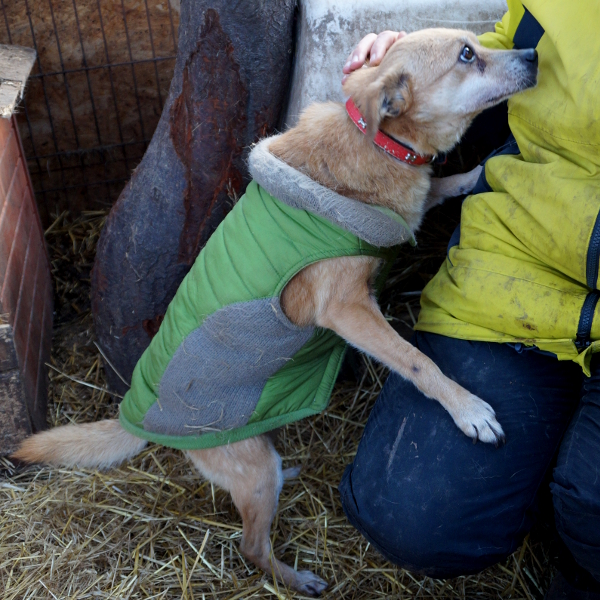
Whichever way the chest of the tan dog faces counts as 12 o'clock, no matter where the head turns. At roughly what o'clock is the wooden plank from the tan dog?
The wooden plank is roughly at 7 o'clock from the tan dog.

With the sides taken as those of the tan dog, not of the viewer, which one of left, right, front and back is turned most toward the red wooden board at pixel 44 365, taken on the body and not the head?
back

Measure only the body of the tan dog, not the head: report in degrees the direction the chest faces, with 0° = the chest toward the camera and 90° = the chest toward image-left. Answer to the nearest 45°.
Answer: approximately 270°

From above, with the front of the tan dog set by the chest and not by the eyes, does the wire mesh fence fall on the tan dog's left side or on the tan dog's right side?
on the tan dog's left side

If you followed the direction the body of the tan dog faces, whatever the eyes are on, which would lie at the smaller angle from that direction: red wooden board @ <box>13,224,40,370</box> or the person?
the person
